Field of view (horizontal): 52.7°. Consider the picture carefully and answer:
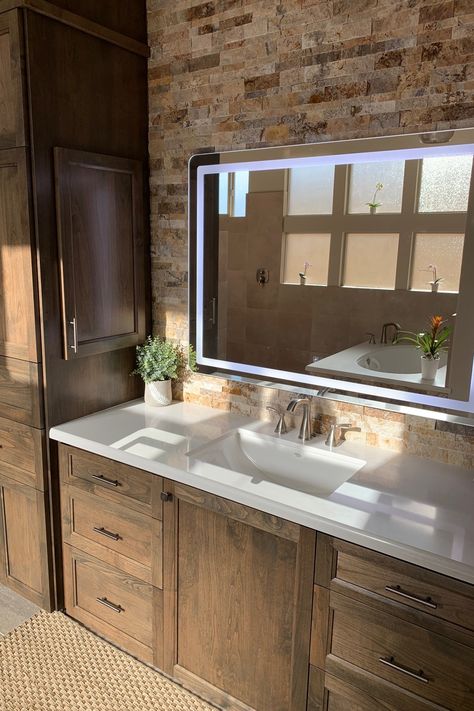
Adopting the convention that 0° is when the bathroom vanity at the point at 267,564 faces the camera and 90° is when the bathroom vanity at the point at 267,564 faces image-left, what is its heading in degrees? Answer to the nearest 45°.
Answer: approximately 45°

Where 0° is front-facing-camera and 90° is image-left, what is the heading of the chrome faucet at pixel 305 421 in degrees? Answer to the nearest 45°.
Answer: approximately 45°

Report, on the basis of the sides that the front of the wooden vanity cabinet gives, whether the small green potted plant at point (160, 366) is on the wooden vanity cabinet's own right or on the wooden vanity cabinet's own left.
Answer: on the wooden vanity cabinet's own right

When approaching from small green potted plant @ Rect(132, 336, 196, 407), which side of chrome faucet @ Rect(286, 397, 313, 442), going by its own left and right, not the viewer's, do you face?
right
